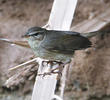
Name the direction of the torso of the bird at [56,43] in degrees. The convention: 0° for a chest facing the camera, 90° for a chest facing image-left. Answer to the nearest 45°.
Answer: approximately 90°
